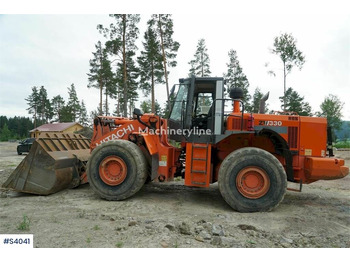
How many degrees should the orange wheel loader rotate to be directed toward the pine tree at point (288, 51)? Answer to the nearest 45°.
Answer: approximately 135° to its right

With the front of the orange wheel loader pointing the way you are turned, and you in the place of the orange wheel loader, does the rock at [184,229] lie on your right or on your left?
on your left

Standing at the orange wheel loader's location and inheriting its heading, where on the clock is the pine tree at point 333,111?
The pine tree is roughly at 4 o'clock from the orange wheel loader.

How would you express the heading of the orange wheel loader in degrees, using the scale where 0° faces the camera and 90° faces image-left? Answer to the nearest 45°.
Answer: approximately 90°

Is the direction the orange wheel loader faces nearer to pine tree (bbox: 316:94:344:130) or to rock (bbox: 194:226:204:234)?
the rock

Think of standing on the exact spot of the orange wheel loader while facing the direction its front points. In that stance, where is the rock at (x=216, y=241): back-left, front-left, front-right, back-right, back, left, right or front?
left

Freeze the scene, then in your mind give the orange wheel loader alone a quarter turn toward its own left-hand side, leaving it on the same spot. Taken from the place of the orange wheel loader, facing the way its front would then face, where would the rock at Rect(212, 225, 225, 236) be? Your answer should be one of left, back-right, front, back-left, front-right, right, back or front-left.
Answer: front

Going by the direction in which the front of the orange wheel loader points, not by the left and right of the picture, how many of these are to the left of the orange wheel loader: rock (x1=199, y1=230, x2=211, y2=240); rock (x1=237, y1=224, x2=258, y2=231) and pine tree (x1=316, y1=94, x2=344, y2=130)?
2

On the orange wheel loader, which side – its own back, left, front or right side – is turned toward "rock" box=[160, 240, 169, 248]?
left

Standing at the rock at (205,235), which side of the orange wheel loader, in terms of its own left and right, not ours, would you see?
left

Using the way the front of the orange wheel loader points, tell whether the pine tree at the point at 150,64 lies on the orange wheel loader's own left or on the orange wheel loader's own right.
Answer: on the orange wheel loader's own right

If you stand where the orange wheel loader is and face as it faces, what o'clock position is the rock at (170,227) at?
The rock is roughly at 10 o'clock from the orange wheel loader.
